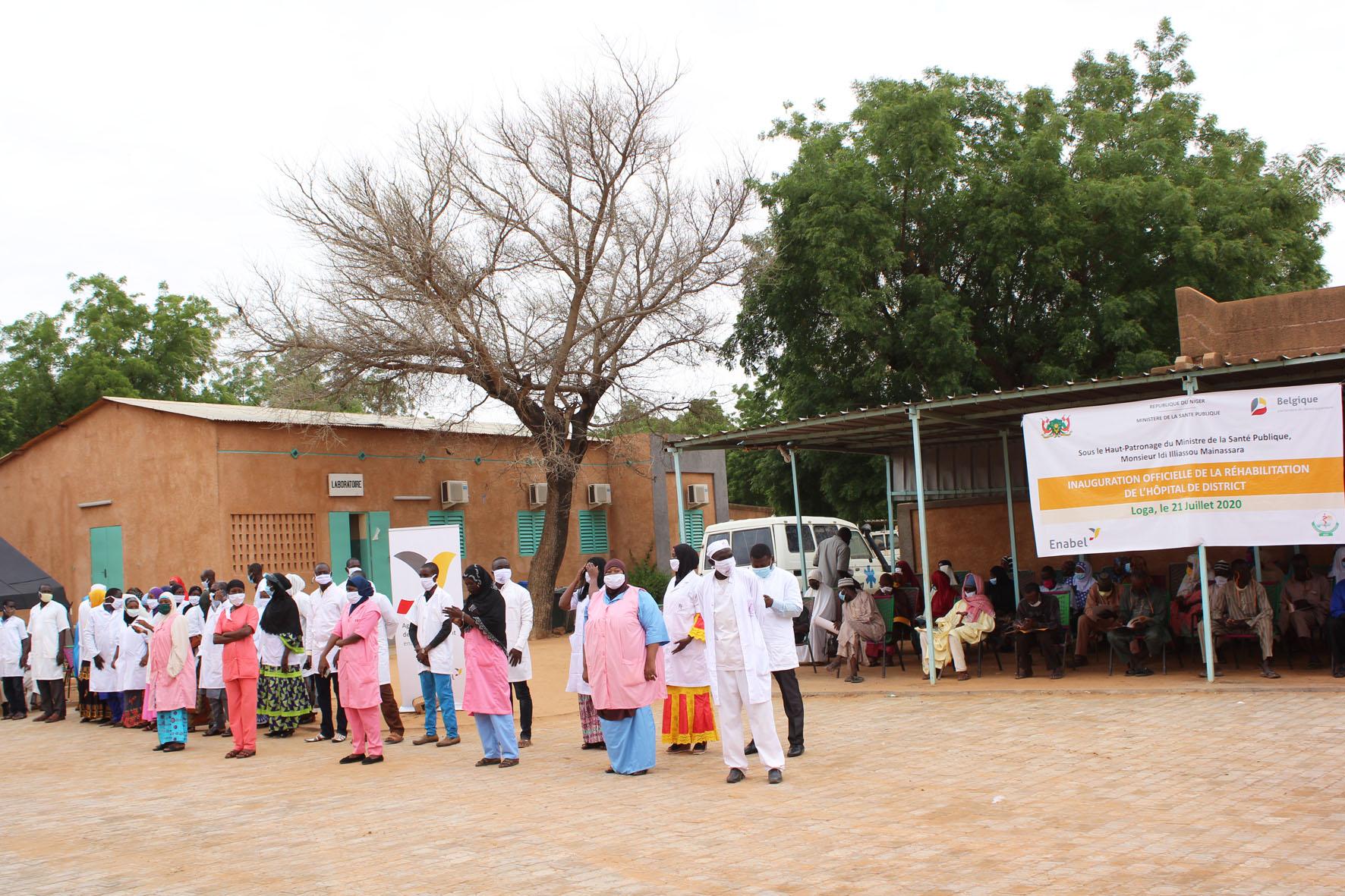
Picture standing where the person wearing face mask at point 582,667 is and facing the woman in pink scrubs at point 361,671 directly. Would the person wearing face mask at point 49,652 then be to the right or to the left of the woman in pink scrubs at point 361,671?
right

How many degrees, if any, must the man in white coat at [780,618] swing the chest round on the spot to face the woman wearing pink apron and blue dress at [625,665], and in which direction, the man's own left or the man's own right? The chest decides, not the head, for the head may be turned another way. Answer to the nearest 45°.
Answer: approximately 45° to the man's own right

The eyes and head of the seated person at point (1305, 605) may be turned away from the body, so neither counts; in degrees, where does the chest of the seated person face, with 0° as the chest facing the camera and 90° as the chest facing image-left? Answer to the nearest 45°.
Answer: approximately 0°

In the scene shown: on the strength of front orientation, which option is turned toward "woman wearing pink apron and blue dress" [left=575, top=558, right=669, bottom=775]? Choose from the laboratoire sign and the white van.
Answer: the laboratoire sign

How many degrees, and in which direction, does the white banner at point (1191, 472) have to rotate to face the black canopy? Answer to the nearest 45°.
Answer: approximately 90° to its right

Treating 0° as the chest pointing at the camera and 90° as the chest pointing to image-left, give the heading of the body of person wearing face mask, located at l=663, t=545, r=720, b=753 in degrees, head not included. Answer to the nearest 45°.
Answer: approximately 45°
